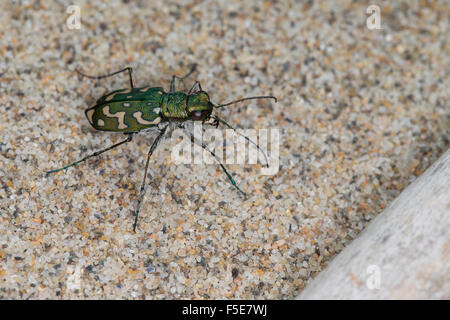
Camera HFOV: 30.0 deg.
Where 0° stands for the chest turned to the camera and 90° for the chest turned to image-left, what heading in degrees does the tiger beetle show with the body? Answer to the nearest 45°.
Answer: approximately 270°
